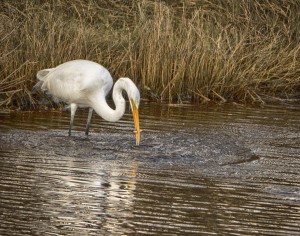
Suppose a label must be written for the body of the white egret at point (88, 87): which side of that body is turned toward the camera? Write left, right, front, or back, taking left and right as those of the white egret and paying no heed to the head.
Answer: right
